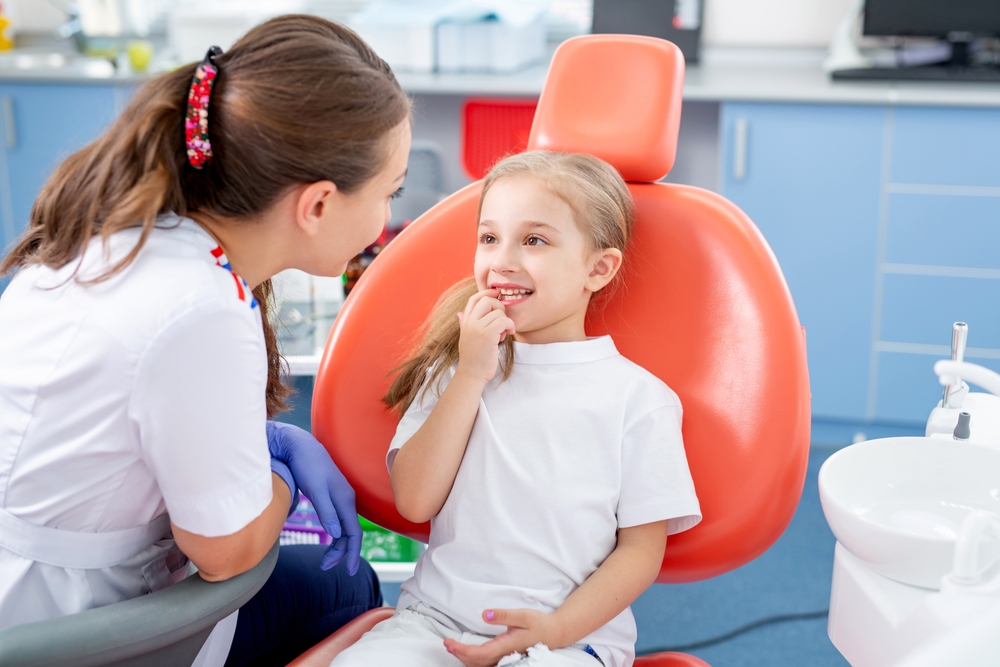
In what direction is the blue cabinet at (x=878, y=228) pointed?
toward the camera

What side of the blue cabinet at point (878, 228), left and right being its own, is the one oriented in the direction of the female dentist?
front

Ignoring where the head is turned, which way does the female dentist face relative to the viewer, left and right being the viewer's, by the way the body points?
facing away from the viewer and to the right of the viewer

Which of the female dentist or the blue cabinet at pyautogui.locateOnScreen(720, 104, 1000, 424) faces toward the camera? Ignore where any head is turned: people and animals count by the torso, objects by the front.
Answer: the blue cabinet

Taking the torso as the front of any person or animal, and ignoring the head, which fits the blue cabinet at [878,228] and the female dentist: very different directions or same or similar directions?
very different directions

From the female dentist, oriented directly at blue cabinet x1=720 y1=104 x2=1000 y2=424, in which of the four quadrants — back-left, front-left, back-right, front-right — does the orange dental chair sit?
front-right

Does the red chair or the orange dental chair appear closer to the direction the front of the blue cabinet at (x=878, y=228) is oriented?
the orange dental chair

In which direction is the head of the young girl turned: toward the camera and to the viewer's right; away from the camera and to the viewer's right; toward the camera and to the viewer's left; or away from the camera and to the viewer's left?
toward the camera and to the viewer's left

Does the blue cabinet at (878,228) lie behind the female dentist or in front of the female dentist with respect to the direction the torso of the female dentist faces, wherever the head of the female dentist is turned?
in front

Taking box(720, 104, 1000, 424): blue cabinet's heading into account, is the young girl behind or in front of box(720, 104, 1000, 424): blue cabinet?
in front

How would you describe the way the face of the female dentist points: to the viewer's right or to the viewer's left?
to the viewer's right

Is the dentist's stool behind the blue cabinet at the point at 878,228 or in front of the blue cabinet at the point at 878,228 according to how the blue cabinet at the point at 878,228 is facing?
in front

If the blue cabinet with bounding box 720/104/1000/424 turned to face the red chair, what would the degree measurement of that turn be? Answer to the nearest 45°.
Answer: approximately 90° to its right

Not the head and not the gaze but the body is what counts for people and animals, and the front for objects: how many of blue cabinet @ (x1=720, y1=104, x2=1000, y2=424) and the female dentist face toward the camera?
1
